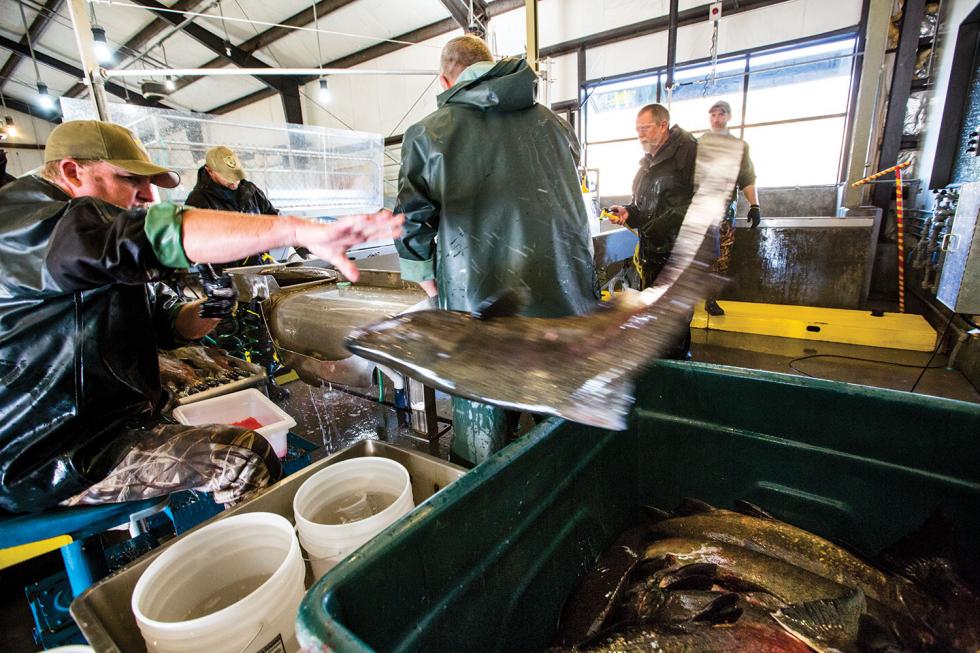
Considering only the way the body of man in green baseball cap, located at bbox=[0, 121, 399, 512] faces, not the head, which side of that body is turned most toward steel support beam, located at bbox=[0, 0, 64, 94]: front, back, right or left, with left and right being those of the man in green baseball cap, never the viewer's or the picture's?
left

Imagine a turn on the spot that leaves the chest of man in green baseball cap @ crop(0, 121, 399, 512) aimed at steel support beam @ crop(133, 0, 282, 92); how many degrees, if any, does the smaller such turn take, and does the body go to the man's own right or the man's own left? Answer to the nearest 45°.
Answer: approximately 90° to the man's own left

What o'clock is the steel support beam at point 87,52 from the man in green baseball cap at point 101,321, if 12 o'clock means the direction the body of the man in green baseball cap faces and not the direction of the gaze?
The steel support beam is roughly at 9 o'clock from the man in green baseball cap.

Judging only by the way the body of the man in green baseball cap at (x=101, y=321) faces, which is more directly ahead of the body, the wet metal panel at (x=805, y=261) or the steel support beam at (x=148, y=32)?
the wet metal panel

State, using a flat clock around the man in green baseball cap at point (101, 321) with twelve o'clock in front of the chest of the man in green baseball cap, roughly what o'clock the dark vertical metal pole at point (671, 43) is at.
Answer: The dark vertical metal pole is roughly at 11 o'clock from the man in green baseball cap.

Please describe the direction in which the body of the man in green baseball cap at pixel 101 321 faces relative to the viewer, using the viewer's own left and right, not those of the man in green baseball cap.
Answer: facing to the right of the viewer

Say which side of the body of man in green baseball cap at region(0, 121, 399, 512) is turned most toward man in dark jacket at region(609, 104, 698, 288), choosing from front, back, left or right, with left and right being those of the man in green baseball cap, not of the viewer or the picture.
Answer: front

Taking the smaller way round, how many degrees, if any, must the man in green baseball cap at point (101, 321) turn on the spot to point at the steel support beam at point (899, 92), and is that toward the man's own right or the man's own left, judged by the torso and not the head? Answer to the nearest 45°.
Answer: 0° — they already face it

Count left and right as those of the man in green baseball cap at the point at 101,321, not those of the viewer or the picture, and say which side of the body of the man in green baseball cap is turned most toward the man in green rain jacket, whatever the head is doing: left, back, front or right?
front

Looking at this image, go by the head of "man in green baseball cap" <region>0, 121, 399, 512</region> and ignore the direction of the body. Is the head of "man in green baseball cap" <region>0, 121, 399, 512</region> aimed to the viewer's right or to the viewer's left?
to the viewer's right

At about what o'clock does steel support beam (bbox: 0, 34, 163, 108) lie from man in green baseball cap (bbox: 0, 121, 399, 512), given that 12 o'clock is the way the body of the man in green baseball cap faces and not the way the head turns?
The steel support beam is roughly at 9 o'clock from the man in green baseball cap.

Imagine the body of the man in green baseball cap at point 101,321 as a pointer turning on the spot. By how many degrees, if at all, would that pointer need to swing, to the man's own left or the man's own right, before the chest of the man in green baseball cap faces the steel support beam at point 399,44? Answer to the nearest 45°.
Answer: approximately 45° to the man's own left

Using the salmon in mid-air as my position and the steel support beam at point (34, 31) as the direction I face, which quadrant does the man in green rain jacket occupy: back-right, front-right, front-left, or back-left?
front-right

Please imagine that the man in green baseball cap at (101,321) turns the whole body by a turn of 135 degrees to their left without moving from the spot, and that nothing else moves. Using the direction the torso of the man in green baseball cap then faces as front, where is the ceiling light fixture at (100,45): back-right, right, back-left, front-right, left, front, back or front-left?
front-right
